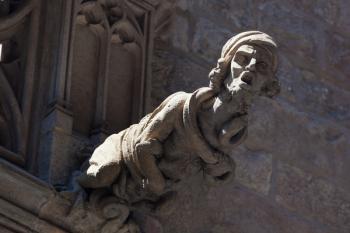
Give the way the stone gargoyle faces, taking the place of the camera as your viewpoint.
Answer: facing the viewer and to the right of the viewer
